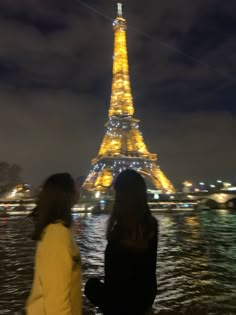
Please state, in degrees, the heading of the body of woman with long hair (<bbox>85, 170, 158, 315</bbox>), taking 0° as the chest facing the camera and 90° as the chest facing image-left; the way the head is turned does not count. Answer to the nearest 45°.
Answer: approximately 180°

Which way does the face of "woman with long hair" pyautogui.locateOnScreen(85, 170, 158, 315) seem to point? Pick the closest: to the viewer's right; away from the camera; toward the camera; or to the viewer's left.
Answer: away from the camera

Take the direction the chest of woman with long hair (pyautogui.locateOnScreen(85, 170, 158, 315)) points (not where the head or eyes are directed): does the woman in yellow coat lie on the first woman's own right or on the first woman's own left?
on the first woman's own left
